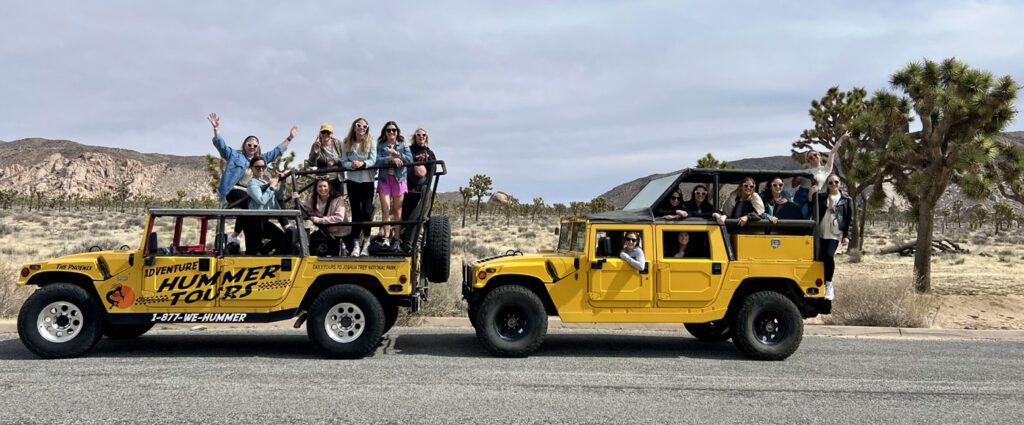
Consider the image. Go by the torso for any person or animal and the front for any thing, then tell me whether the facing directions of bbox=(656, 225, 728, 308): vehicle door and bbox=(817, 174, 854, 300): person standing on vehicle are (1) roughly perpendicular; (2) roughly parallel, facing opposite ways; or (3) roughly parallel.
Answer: roughly parallel

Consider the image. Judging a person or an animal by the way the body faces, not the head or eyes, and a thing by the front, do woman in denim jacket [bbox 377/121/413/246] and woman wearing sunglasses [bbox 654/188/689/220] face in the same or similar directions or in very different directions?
same or similar directions

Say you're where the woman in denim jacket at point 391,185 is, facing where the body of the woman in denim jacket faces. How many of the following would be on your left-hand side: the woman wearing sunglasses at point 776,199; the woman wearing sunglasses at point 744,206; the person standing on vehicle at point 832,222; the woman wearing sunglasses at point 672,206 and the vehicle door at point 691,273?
5

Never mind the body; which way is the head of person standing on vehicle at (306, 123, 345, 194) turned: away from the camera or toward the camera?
toward the camera

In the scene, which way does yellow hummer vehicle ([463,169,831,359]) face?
to the viewer's left

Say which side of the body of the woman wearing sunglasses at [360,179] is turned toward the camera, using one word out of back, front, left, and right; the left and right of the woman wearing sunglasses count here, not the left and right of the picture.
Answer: front

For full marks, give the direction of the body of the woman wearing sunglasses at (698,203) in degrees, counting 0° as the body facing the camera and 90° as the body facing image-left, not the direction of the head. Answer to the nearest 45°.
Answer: approximately 0°

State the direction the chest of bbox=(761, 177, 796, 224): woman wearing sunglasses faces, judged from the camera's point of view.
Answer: toward the camera

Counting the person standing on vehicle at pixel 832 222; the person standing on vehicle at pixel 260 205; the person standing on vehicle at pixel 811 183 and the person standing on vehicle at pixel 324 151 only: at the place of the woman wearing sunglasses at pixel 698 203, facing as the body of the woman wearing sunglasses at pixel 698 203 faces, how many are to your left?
2

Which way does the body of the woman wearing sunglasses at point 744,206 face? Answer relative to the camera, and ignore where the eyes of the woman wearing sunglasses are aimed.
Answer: toward the camera

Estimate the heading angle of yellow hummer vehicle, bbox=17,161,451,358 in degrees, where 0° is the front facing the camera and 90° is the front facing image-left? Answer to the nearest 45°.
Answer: approximately 90°
